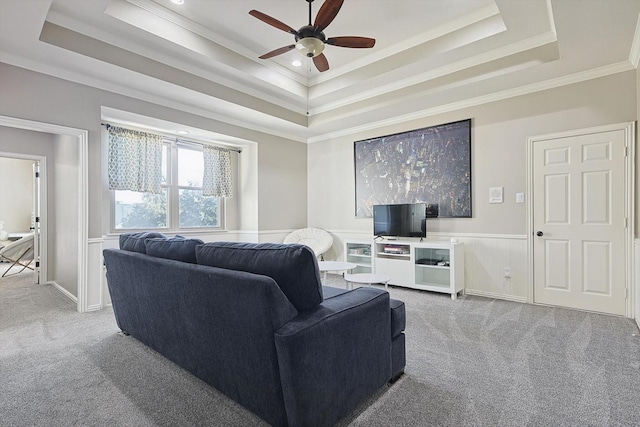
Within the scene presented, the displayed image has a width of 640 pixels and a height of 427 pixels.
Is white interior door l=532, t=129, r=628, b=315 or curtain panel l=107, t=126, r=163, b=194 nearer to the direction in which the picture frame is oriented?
the curtain panel

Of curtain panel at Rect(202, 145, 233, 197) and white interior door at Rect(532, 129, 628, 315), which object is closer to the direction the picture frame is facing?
the curtain panel

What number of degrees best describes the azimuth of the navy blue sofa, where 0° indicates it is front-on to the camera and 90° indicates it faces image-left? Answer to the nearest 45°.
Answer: approximately 225°

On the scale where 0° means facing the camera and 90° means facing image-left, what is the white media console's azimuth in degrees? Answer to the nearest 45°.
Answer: approximately 45°

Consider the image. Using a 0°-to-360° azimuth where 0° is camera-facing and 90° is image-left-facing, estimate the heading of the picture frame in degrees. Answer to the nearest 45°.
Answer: approximately 45°

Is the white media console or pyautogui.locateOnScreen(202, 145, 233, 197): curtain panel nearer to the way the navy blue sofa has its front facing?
the white media console

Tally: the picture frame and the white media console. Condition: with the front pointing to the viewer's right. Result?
0

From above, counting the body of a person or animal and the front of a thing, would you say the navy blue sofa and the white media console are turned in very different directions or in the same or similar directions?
very different directions

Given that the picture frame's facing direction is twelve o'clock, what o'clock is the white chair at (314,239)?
The white chair is roughly at 2 o'clock from the picture frame.

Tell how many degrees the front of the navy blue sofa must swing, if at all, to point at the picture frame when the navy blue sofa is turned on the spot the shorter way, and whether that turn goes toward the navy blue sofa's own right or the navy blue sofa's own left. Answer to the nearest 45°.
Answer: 0° — it already faces it

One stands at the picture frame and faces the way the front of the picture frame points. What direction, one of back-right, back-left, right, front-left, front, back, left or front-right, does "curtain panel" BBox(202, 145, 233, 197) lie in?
front-right
